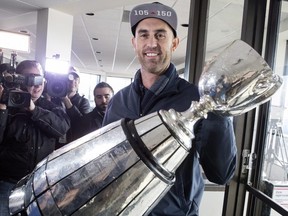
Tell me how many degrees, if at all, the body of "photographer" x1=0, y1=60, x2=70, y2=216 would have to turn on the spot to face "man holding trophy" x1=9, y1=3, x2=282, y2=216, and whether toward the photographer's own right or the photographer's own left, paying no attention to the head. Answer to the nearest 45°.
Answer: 0° — they already face them

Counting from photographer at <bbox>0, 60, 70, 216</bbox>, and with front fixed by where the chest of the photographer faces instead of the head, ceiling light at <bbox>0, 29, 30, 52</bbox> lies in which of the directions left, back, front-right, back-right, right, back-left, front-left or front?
back

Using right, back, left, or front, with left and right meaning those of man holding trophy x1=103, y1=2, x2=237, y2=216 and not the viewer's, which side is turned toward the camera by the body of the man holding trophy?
front

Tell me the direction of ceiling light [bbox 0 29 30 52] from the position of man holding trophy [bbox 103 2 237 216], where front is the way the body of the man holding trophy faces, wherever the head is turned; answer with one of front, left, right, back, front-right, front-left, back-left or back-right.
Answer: back-right

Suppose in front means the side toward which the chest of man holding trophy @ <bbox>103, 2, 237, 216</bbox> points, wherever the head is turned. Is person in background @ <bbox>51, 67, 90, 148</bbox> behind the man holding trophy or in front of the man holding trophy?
behind
